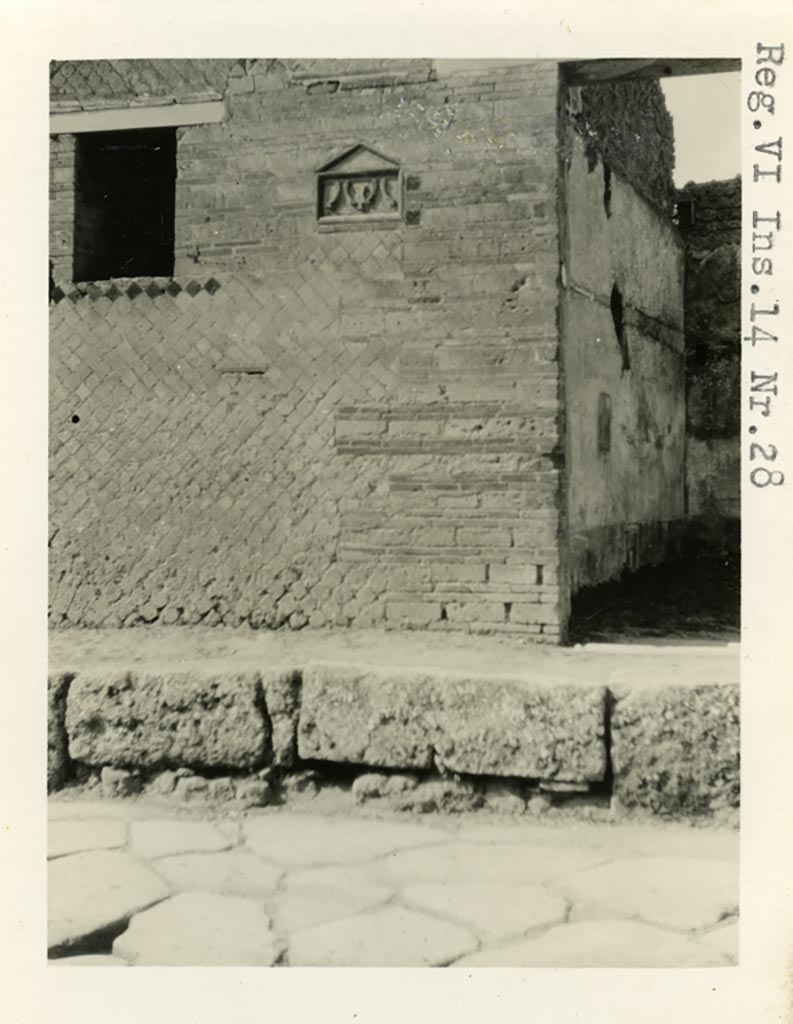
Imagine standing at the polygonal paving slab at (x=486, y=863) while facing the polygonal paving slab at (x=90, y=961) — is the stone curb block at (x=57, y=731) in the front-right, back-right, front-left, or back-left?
front-right

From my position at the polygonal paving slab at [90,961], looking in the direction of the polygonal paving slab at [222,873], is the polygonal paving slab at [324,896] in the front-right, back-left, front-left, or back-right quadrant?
front-right
